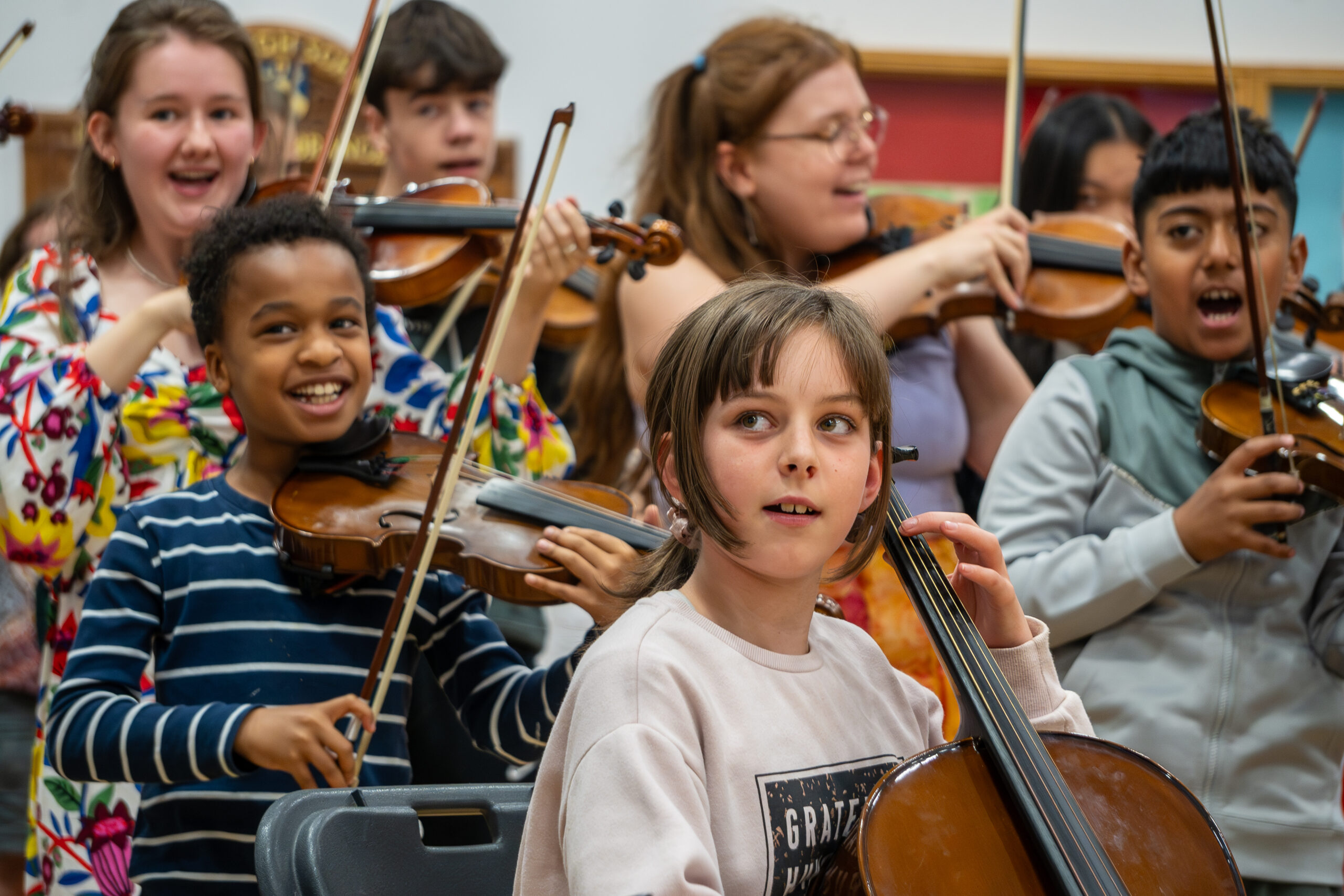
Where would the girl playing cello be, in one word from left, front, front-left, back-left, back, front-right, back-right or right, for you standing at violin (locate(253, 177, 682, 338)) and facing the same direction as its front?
front

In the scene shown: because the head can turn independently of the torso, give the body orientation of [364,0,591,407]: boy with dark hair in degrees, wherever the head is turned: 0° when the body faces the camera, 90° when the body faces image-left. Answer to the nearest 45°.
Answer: approximately 315°

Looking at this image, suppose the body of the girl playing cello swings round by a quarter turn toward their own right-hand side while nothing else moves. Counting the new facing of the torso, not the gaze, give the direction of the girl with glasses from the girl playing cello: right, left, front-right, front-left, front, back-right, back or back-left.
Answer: back-right

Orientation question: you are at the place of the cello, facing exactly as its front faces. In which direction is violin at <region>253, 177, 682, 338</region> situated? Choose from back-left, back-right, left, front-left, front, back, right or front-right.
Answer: back

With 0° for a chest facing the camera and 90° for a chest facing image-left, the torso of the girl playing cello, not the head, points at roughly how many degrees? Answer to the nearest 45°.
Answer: approximately 315°

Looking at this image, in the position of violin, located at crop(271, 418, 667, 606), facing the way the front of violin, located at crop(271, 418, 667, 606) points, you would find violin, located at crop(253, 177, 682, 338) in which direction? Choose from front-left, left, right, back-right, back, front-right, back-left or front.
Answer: back

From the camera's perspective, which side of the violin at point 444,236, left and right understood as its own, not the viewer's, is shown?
front

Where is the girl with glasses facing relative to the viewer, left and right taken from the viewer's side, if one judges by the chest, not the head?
facing the viewer and to the right of the viewer

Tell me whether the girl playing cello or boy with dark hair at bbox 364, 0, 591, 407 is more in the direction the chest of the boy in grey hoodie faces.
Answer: the girl playing cello

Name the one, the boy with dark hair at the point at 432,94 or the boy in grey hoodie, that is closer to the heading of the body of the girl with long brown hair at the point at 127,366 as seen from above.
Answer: the boy in grey hoodie

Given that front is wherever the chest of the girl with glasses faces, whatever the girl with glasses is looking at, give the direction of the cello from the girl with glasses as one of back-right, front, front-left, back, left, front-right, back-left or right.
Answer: front-right

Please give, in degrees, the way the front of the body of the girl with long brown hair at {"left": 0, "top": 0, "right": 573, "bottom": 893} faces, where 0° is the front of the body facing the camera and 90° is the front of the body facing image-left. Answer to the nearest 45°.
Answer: approximately 315°
